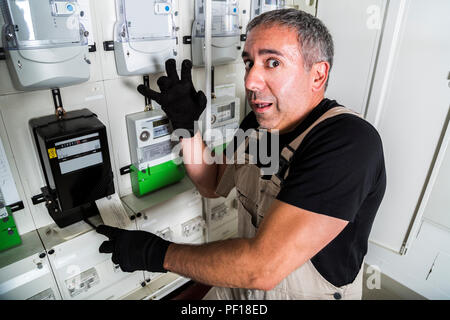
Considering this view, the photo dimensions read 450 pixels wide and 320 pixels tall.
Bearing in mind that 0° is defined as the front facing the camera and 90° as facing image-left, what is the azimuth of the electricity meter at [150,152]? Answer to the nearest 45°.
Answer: approximately 315°

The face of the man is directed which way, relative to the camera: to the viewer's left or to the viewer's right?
to the viewer's left

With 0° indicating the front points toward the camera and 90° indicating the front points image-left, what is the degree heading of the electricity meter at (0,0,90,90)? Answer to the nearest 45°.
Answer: approximately 315°

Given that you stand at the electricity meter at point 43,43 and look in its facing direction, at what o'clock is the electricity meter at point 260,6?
the electricity meter at point 260,6 is roughly at 10 o'clock from the electricity meter at point 43,43.

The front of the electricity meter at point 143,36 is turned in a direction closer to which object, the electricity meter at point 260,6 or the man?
the man
